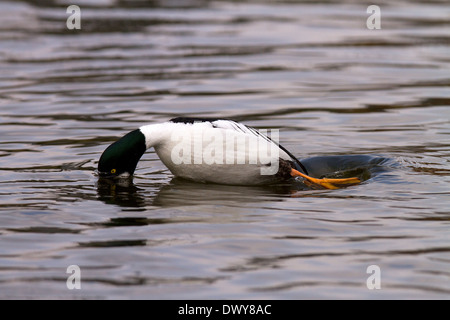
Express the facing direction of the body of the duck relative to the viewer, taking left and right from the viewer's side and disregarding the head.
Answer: facing to the left of the viewer
